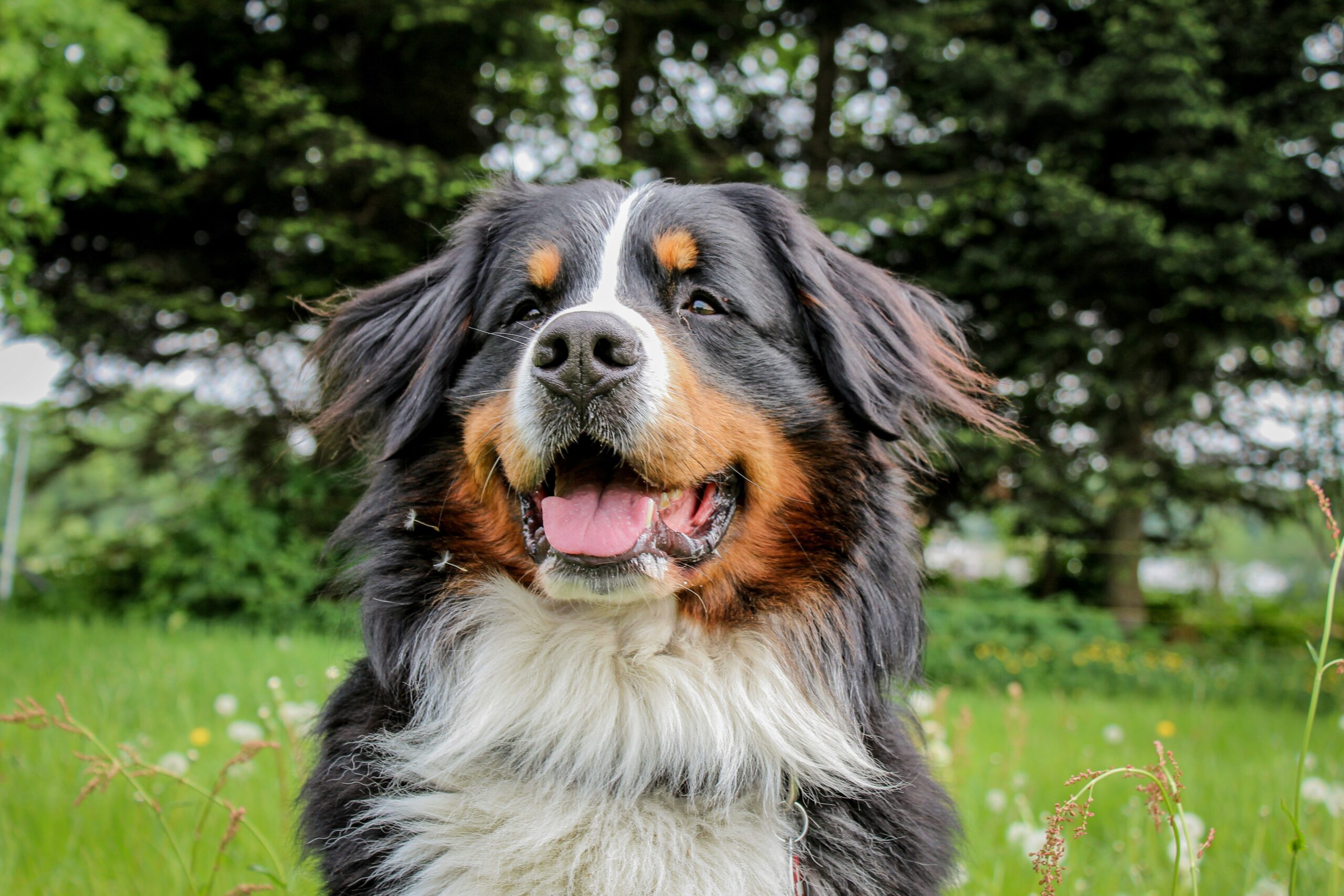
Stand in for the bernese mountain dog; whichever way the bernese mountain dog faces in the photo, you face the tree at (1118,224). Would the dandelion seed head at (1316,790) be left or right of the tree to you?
right

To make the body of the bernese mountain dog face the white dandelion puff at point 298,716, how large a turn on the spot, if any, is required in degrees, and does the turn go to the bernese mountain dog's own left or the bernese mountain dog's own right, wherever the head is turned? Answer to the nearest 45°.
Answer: approximately 135° to the bernese mountain dog's own right

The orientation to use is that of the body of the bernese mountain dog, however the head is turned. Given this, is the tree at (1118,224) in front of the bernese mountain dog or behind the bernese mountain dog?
behind

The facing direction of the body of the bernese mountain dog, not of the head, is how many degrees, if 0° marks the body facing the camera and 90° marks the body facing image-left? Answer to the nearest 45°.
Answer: approximately 0°

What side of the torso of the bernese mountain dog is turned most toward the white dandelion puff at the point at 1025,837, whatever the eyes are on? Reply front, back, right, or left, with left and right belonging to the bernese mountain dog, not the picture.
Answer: left

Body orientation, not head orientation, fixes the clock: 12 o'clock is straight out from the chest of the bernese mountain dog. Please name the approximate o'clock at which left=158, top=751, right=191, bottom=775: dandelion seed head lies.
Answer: The dandelion seed head is roughly at 4 o'clock from the bernese mountain dog.

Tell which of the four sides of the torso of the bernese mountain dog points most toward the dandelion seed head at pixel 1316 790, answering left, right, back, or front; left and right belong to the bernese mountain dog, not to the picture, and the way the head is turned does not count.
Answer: left
